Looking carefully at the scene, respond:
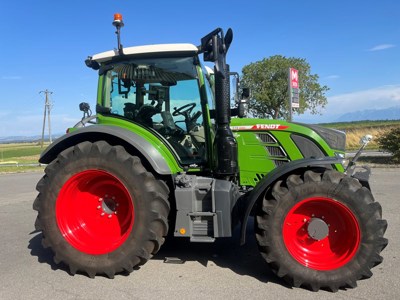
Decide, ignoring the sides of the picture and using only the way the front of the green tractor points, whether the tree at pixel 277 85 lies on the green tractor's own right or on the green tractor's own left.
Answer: on the green tractor's own left

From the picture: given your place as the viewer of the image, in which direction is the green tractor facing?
facing to the right of the viewer

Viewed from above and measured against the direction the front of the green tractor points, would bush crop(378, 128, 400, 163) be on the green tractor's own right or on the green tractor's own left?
on the green tractor's own left
